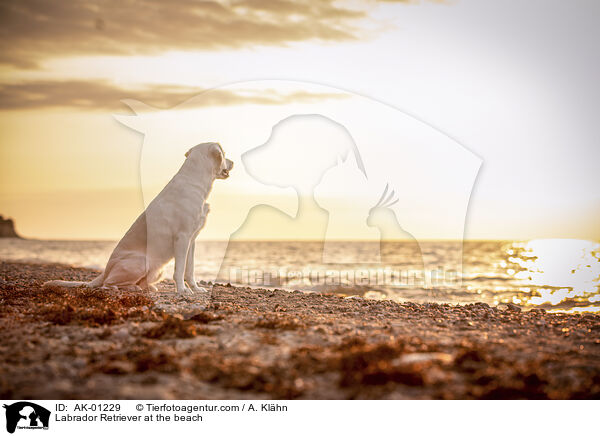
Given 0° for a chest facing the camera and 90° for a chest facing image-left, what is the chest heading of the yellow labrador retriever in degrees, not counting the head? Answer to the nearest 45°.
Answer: approximately 270°
